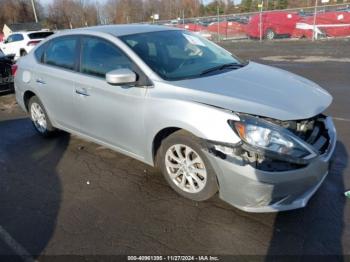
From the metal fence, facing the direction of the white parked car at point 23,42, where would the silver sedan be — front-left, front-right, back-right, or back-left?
front-left

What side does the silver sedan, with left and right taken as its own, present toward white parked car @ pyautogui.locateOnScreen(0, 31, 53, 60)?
back

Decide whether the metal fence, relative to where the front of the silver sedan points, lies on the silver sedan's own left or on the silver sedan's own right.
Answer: on the silver sedan's own left

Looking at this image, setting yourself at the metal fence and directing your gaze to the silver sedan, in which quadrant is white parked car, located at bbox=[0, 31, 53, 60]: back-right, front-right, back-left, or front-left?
front-right

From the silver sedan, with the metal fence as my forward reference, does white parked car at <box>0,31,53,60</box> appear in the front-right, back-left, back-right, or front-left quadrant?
front-left

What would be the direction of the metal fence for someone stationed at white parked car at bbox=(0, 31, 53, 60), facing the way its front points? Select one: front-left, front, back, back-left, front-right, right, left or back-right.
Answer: back-right

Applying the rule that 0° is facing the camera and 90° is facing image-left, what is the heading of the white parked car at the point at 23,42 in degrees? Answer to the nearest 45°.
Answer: approximately 135°
